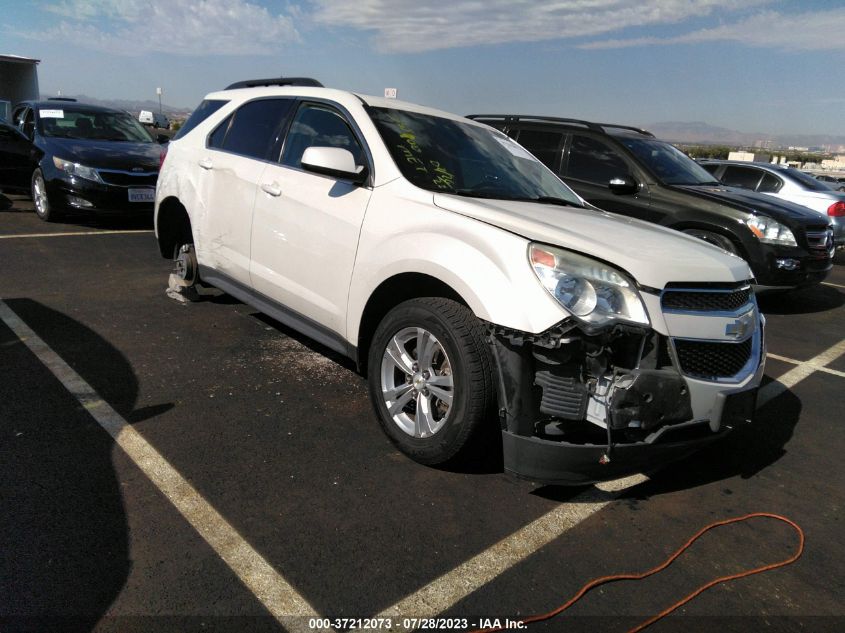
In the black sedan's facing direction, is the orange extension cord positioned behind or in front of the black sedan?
in front

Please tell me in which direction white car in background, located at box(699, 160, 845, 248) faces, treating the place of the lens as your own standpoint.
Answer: facing away from the viewer and to the left of the viewer

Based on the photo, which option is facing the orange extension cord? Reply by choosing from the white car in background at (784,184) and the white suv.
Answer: the white suv

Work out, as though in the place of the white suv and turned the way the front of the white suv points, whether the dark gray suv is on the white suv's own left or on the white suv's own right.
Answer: on the white suv's own left

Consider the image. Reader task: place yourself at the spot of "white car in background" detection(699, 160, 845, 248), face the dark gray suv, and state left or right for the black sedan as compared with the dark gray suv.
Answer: right

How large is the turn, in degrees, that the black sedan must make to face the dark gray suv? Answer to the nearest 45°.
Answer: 0° — it already faces it

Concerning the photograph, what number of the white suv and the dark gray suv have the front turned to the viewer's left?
0

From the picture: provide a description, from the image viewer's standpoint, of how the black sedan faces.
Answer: facing the viewer and to the right of the viewer

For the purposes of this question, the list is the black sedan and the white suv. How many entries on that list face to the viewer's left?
0

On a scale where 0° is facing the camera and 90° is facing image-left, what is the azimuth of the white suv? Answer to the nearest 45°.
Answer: approximately 315°

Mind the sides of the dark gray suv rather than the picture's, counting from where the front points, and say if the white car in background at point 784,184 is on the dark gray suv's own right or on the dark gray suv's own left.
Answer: on the dark gray suv's own left
